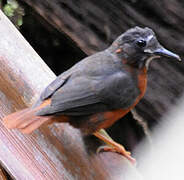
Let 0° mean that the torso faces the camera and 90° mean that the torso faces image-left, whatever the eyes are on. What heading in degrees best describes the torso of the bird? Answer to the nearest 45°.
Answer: approximately 270°
